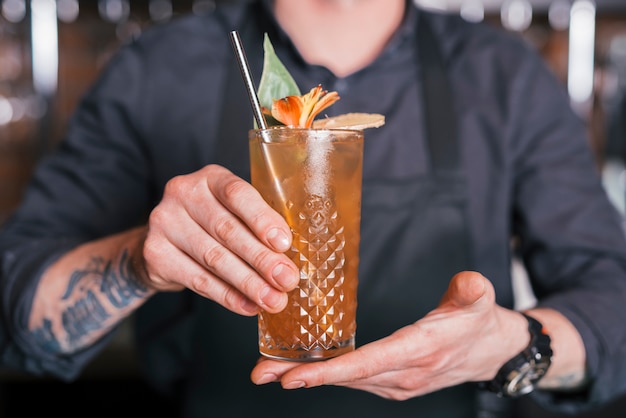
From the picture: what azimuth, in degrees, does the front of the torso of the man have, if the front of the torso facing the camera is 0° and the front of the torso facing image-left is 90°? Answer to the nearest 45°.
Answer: approximately 0°
